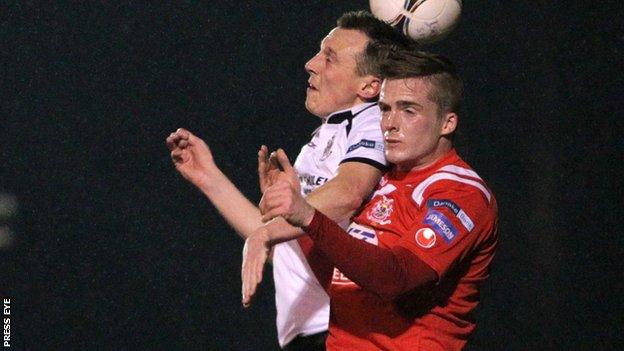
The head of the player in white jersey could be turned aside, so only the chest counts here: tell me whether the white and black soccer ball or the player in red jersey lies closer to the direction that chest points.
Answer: the player in red jersey

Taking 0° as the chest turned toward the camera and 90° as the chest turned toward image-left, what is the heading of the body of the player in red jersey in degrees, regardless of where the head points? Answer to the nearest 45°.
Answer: approximately 45°

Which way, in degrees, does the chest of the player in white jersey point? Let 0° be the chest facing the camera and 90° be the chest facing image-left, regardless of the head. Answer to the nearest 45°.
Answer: approximately 45°

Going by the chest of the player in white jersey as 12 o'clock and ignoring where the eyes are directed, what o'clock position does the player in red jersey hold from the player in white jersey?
The player in red jersey is roughly at 8 o'clock from the player in white jersey.

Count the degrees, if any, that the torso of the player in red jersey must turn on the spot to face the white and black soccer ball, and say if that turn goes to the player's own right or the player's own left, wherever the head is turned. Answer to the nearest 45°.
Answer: approximately 180°
